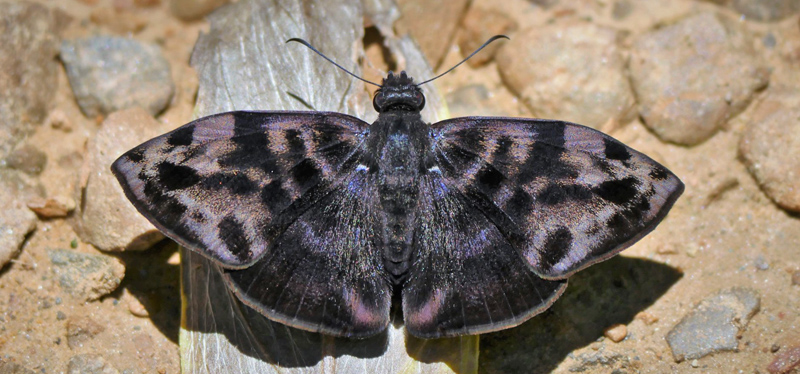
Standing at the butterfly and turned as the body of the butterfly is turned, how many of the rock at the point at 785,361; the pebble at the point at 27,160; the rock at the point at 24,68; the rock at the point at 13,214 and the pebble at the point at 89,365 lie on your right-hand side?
1

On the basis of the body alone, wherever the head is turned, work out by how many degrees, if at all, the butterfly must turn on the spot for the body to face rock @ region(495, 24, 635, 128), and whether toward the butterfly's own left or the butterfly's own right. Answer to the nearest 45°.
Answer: approximately 45° to the butterfly's own right

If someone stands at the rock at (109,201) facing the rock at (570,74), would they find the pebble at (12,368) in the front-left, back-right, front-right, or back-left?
back-right

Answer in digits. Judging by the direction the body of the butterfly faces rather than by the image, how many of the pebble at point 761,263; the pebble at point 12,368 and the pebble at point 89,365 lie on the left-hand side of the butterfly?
2

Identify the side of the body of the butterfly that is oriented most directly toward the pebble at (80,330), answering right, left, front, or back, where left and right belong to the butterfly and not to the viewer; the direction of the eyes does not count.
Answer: left

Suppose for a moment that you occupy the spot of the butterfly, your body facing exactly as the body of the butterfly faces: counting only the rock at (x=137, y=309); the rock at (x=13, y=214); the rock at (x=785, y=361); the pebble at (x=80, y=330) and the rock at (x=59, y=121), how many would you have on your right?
1

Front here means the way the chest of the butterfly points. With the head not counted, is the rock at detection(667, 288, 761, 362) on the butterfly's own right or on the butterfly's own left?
on the butterfly's own right

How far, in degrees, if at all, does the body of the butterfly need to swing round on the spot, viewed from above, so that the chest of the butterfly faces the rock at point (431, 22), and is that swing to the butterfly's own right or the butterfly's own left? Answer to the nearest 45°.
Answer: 0° — it already faces it

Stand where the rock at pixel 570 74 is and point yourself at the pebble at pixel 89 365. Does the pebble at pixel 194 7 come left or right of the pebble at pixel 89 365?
right

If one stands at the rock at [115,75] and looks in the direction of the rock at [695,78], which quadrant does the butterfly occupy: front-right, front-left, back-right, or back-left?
front-right

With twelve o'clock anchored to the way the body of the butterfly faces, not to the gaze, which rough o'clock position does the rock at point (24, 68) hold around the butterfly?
The rock is roughly at 10 o'clock from the butterfly.

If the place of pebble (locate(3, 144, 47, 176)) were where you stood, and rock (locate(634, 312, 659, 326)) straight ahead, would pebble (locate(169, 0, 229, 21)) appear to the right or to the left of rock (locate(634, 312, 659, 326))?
left

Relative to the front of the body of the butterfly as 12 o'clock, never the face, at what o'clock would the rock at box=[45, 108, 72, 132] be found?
The rock is roughly at 10 o'clock from the butterfly.

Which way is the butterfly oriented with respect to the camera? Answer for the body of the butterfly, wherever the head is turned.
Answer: away from the camera

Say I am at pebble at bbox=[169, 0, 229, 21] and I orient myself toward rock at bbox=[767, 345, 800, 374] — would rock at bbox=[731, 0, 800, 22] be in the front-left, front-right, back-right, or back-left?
front-left

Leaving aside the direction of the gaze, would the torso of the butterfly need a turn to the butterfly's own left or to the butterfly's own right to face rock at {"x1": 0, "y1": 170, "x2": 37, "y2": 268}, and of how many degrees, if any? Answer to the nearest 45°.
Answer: approximately 90° to the butterfly's own left

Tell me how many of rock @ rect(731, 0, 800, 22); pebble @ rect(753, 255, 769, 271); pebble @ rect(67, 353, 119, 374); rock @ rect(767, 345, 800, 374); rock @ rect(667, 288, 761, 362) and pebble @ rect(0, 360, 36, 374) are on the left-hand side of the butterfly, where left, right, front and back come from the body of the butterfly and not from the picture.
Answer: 2
